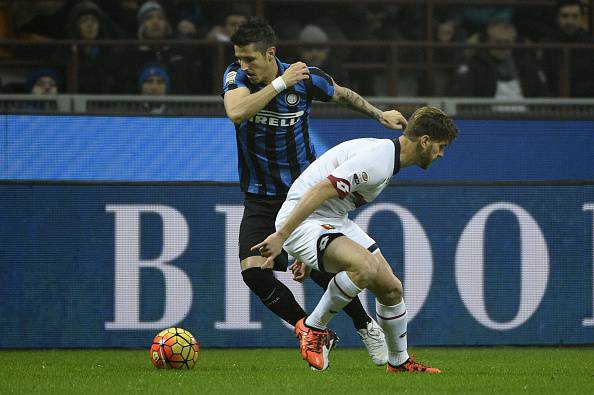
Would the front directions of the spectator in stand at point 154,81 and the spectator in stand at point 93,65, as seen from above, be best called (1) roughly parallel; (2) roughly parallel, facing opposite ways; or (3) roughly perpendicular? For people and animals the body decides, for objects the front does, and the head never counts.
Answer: roughly parallel

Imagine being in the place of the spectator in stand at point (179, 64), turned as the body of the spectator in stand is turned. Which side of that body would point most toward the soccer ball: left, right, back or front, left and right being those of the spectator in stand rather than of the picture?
front

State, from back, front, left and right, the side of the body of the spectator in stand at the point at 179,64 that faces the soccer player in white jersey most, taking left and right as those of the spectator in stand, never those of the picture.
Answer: front

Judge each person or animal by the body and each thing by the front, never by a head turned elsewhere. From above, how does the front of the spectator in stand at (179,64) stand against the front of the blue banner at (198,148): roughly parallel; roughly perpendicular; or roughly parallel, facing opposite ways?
roughly parallel

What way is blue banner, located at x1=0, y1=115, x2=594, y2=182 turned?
toward the camera

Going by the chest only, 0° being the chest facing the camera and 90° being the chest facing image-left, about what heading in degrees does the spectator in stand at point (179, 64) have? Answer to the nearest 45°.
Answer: approximately 0°

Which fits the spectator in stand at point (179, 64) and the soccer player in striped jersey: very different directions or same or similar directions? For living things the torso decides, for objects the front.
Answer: same or similar directions

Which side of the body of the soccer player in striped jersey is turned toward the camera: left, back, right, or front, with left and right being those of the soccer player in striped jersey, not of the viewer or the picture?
front

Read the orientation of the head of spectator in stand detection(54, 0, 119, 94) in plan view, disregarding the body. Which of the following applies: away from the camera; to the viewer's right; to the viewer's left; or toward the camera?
toward the camera

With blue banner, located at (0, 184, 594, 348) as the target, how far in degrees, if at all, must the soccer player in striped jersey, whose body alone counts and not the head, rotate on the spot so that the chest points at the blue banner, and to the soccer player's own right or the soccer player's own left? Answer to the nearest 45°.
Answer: approximately 180°

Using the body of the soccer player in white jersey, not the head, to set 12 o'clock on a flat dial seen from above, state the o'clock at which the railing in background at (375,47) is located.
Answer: The railing in background is roughly at 9 o'clock from the soccer player in white jersey.

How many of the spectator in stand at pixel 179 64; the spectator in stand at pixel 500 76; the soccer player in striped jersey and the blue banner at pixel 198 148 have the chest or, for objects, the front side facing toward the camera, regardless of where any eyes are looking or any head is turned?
4

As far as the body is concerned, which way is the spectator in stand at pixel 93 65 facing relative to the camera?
toward the camera

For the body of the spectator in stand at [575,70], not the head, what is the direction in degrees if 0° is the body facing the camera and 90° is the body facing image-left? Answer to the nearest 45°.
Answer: approximately 0°
